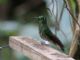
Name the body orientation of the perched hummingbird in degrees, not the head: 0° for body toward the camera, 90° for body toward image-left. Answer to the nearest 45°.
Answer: approximately 90°
